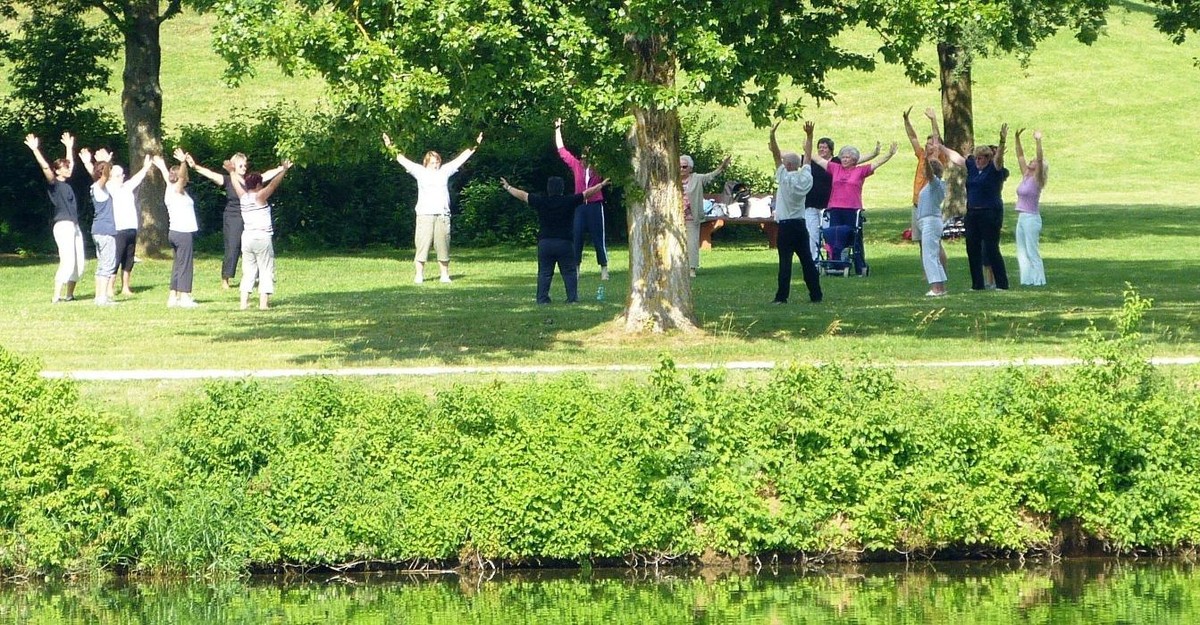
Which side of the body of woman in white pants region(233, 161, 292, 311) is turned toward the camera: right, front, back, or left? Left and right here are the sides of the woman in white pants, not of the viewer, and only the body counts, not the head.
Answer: back

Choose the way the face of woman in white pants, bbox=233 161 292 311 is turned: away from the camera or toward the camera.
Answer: away from the camera

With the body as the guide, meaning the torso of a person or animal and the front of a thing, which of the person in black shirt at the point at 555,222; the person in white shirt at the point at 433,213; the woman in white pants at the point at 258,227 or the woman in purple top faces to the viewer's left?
the woman in purple top

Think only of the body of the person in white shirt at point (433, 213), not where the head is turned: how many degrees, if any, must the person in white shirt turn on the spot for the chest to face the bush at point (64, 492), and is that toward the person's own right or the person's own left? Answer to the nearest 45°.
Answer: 0° — they already face it

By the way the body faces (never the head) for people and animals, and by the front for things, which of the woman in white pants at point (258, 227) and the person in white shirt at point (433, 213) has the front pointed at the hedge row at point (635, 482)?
the person in white shirt

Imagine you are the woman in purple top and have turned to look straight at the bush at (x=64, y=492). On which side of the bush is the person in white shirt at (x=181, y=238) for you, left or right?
right

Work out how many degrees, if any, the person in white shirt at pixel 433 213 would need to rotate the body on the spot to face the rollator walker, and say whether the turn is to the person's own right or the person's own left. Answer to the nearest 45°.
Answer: approximately 90° to the person's own left

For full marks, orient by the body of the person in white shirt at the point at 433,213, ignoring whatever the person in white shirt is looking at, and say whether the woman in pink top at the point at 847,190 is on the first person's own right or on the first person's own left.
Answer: on the first person's own left

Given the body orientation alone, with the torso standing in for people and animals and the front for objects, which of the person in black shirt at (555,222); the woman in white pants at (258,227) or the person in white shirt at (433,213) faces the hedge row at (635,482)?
the person in white shirt

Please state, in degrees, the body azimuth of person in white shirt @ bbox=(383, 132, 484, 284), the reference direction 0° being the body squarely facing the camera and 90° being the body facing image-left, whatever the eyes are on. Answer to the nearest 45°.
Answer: approximately 0°

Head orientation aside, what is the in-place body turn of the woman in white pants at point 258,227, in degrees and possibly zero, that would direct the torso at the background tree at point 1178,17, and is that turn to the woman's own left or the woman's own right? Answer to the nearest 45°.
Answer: approximately 90° to the woman's own right

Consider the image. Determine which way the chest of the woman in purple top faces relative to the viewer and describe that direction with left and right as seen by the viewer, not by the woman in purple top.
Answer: facing to the left of the viewer
